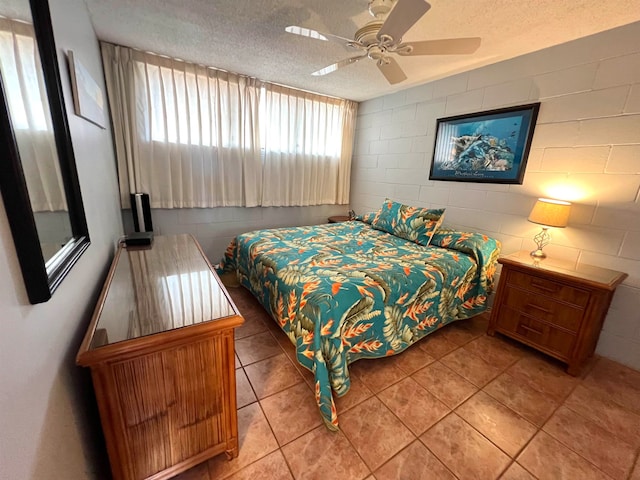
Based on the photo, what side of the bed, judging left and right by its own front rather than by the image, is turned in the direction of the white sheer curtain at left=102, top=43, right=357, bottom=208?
right

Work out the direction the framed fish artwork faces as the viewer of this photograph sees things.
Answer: facing the viewer and to the left of the viewer

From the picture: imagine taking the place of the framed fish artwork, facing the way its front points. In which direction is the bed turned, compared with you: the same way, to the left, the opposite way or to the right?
the same way

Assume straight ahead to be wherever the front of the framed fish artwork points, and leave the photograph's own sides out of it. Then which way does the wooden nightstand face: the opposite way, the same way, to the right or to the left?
the same way

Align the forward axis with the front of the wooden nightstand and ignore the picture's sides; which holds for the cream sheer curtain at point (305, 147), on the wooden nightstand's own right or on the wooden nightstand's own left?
on the wooden nightstand's own right

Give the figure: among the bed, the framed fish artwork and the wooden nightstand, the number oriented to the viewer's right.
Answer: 0

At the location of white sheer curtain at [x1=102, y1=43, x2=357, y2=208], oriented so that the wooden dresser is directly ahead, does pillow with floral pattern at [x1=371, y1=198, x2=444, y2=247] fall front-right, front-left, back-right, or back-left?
front-left

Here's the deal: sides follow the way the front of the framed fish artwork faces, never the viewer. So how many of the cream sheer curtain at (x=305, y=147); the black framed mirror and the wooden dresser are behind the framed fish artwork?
0

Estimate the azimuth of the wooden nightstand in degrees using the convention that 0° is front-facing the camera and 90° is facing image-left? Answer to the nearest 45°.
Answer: approximately 45°

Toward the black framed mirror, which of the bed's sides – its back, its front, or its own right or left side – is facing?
front

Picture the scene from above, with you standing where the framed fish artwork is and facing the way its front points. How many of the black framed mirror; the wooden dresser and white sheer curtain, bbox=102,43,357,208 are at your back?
0

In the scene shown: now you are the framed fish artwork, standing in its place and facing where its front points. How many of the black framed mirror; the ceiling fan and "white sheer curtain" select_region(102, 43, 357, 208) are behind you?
0

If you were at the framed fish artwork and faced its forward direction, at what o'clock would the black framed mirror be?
The black framed mirror is roughly at 11 o'clock from the framed fish artwork.

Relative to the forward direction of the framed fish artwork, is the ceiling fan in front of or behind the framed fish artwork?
in front

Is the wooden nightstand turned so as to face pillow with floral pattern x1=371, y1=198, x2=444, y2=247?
no

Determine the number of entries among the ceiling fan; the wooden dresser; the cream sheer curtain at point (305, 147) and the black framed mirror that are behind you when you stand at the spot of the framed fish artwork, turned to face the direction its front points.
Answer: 0

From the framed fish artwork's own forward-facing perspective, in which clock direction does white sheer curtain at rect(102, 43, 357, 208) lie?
The white sheer curtain is roughly at 1 o'clock from the framed fish artwork.

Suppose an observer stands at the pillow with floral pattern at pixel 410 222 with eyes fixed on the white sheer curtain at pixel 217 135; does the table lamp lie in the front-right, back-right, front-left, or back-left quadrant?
back-left
